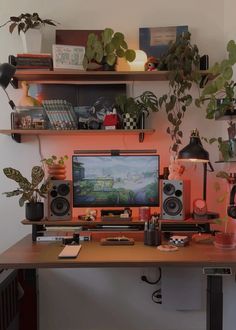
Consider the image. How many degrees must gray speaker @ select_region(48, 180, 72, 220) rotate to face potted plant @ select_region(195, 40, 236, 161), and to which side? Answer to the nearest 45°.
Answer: approximately 90° to its left

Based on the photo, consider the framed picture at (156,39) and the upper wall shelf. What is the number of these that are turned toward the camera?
2

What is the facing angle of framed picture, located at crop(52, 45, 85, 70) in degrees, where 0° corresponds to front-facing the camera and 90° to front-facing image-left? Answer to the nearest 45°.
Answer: approximately 0°
